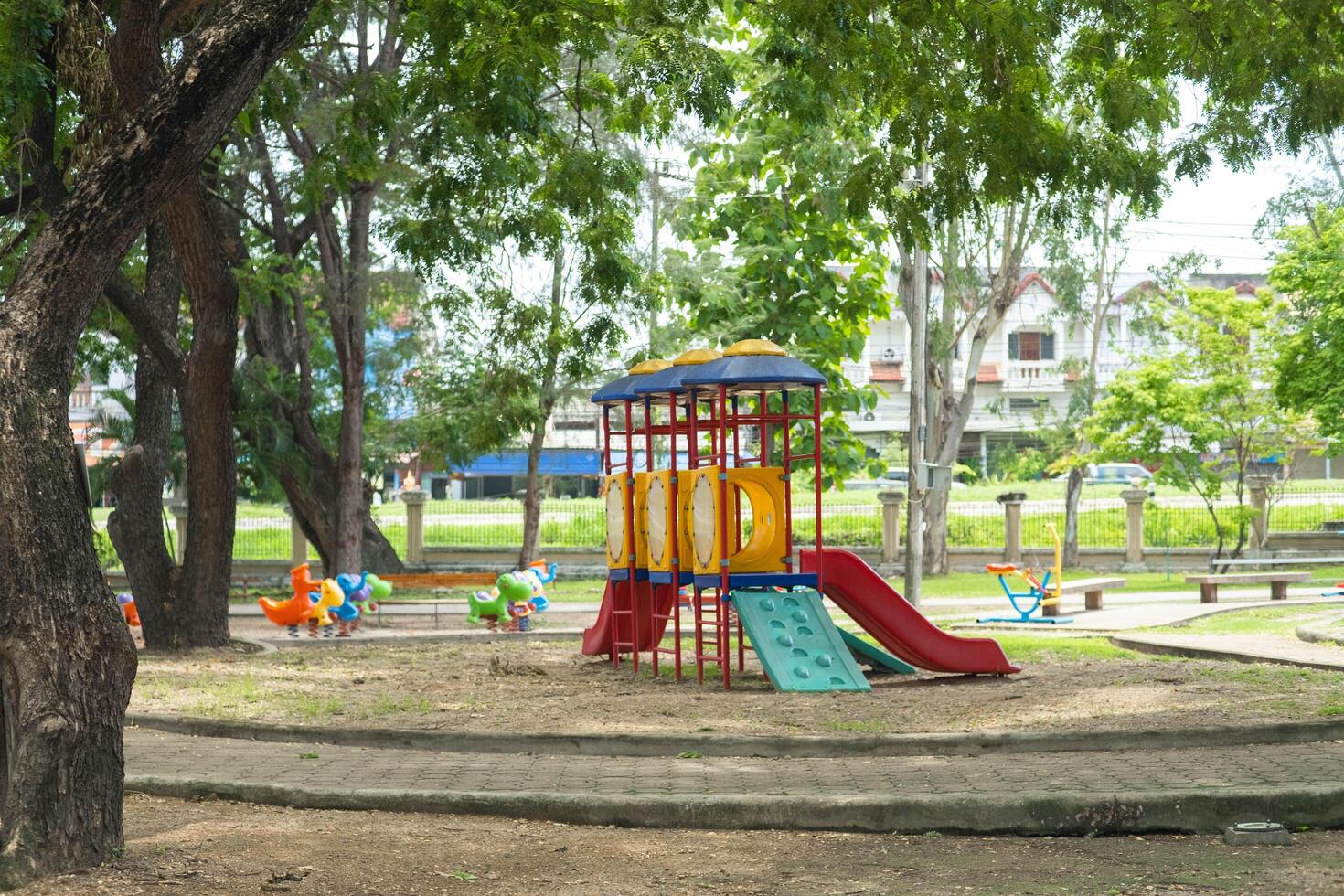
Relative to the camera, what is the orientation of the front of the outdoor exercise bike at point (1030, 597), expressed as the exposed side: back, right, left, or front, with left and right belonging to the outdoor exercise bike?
right

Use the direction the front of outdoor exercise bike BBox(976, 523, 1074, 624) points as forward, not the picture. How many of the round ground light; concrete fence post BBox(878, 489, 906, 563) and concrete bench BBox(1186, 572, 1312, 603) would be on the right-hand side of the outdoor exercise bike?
1

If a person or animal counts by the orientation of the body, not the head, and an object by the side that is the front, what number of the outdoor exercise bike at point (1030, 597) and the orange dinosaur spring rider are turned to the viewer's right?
2

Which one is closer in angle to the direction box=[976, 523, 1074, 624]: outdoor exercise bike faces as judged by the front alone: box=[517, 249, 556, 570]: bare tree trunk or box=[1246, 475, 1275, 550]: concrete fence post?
the concrete fence post

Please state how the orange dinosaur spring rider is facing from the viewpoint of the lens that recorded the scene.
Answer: facing to the right of the viewer

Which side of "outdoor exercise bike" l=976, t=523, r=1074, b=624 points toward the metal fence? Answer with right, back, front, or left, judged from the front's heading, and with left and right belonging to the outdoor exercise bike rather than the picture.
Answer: left

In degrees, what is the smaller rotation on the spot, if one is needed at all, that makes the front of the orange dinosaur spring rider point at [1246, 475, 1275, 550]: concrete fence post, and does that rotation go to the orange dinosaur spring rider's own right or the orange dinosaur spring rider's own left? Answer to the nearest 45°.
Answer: approximately 45° to the orange dinosaur spring rider's own left

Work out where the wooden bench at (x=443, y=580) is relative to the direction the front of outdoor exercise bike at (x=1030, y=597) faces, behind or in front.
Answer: behind

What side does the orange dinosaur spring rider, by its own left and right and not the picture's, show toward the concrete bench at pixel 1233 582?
front
